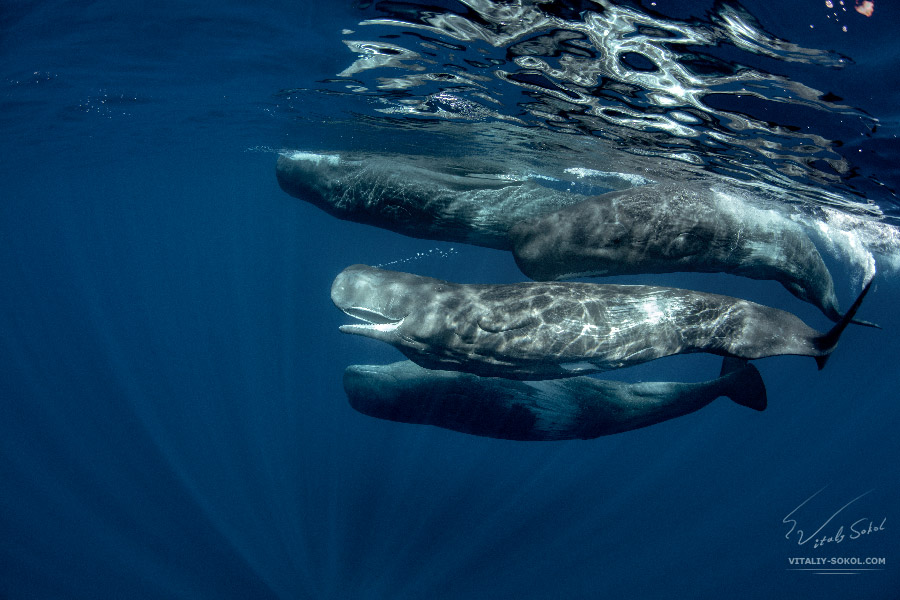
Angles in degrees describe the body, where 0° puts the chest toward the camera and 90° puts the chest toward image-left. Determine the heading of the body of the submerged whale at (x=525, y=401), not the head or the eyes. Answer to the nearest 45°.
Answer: approximately 90°

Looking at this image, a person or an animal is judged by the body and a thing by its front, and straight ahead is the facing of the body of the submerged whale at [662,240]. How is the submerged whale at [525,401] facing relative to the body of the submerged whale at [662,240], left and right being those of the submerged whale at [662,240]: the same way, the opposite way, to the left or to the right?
the same way

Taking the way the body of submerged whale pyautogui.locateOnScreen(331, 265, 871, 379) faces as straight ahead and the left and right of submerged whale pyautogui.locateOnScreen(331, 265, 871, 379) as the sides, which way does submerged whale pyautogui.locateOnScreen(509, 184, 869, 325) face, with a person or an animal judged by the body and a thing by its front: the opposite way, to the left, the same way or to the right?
the same way

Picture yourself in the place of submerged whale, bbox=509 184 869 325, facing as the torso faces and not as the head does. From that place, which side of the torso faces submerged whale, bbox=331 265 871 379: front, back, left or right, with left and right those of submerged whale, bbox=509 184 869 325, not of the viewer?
left

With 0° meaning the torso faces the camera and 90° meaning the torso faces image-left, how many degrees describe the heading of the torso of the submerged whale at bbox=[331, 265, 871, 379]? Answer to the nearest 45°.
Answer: approximately 90°

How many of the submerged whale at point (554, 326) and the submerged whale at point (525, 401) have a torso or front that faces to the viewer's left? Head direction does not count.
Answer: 2

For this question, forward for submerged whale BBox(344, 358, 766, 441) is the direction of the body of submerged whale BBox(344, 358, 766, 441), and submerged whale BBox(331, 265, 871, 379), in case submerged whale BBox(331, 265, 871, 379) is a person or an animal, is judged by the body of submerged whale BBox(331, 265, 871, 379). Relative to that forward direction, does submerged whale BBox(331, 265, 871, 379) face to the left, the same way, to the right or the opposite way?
the same way

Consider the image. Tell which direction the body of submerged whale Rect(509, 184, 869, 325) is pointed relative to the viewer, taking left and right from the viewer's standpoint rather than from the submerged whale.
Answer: facing to the left of the viewer
